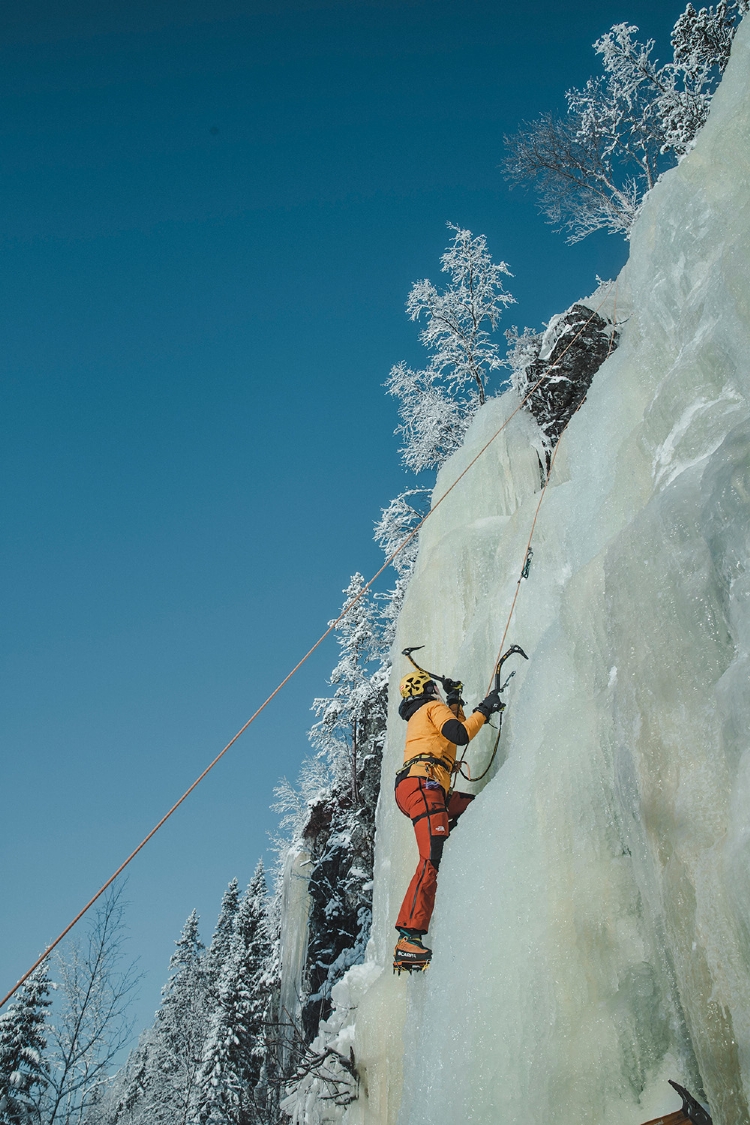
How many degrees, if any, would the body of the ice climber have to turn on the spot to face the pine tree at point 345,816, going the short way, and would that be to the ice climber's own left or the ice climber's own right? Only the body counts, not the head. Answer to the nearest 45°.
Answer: approximately 45° to the ice climber's own left

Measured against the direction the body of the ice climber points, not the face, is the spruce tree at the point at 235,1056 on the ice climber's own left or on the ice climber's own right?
on the ice climber's own left

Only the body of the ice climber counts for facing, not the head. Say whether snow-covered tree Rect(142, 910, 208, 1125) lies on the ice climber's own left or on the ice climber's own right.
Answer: on the ice climber's own left

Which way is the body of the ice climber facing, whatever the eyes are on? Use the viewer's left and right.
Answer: facing away from the viewer and to the right of the viewer

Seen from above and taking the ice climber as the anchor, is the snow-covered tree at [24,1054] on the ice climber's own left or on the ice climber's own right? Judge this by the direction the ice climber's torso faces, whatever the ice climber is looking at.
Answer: on the ice climber's own left
